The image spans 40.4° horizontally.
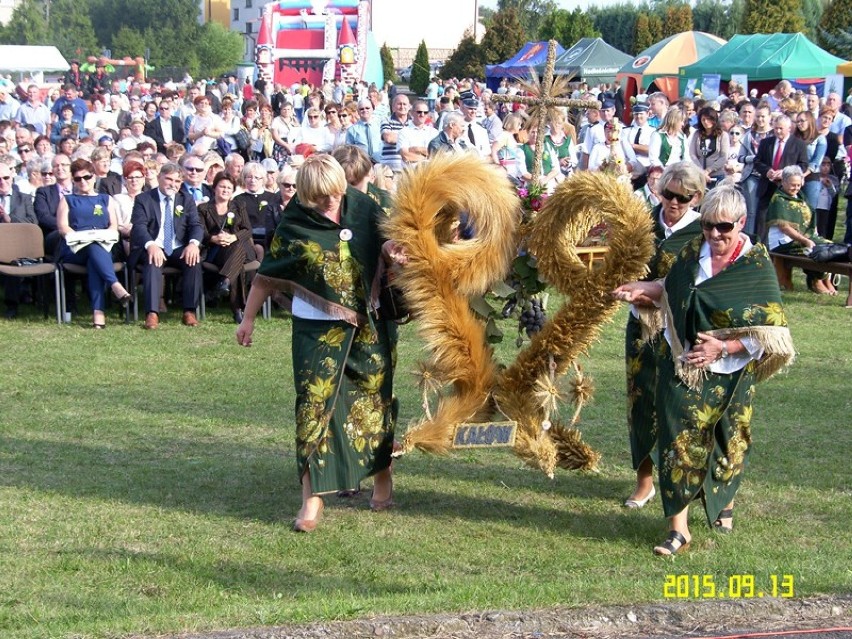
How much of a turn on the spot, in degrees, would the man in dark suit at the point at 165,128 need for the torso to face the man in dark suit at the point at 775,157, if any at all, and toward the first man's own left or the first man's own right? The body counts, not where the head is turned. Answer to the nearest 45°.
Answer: approximately 45° to the first man's own left

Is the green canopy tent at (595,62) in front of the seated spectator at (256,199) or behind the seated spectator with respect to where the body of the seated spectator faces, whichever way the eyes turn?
behind

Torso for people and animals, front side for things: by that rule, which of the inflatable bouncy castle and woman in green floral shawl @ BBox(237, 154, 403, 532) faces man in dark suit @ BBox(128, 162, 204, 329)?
the inflatable bouncy castle

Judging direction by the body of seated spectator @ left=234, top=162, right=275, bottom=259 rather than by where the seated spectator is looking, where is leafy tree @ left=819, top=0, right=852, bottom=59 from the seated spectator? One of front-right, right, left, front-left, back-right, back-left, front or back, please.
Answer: back-left

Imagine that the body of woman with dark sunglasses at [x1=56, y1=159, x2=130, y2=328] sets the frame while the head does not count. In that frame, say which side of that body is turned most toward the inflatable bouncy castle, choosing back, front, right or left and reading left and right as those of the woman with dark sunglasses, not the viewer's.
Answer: back
